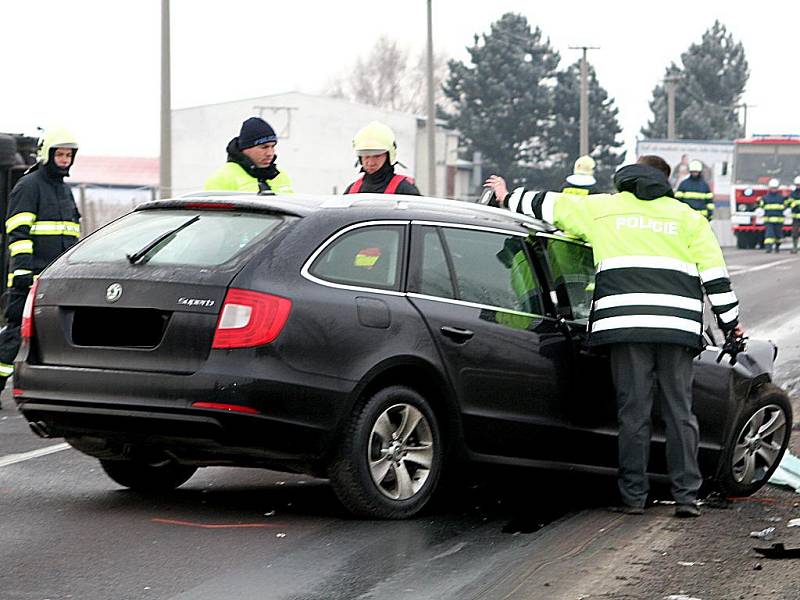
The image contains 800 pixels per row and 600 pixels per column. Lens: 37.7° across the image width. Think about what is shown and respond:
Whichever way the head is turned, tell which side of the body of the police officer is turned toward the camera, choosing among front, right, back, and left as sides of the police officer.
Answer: back

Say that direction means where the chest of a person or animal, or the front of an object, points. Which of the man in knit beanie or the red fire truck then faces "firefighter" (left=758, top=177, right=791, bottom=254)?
the red fire truck

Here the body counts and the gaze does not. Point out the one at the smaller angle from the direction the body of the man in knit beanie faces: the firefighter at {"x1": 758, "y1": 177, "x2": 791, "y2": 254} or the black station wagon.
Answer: the black station wagon

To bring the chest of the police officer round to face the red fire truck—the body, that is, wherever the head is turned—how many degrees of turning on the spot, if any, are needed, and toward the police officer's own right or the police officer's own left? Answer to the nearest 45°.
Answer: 0° — they already face it

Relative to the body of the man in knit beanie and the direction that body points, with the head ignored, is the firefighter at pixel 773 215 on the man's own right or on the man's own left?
on the man's own left

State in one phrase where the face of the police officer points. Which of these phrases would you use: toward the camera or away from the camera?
away from the camera
